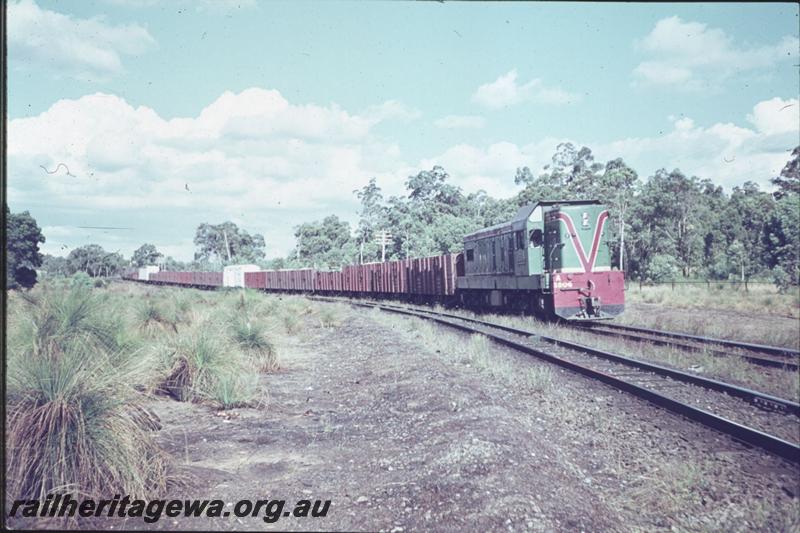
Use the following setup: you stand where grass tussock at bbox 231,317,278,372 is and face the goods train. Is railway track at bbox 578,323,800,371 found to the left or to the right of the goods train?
right

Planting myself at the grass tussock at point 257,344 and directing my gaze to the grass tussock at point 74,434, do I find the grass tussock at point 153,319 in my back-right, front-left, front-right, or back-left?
back-right

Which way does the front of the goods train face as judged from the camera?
facing the viewer and to the right of the viewer

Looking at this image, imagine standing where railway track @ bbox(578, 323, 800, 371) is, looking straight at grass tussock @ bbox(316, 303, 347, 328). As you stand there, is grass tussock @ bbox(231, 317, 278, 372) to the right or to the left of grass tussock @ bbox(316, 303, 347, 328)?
left

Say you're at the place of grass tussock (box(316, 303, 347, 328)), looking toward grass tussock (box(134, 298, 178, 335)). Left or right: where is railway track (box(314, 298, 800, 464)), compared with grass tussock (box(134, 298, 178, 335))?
left

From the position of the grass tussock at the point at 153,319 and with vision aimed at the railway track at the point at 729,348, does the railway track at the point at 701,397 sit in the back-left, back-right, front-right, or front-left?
front-right

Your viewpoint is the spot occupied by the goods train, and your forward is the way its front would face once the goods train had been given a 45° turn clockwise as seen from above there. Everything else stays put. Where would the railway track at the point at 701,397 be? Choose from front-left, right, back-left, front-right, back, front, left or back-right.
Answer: front

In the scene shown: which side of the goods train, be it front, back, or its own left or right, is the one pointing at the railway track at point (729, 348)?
front

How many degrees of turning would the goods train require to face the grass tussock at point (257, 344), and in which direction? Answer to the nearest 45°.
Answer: approximately 90° to its right
